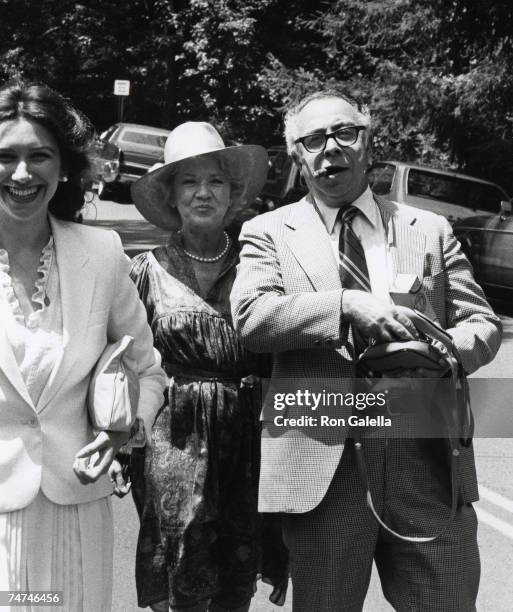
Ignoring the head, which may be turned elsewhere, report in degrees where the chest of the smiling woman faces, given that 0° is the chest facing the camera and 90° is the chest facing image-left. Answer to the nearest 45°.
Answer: approximately 0°

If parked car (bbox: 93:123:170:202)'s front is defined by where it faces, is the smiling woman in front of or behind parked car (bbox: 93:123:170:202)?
in front

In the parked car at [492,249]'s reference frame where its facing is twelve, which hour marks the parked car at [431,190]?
the parked car at [431,190] is roughly at 2 o'clock from the parked car at [492,249].

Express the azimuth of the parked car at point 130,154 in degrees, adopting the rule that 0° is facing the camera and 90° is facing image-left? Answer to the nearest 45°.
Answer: approximately 45°

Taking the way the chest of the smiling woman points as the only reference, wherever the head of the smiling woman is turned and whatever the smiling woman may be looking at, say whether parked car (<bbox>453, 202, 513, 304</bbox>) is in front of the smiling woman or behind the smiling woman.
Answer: behind

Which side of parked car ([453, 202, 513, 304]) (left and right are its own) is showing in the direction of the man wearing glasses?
left

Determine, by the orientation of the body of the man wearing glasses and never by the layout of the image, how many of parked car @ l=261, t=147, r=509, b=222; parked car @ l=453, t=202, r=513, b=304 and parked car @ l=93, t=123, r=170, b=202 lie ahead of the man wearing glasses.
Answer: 0

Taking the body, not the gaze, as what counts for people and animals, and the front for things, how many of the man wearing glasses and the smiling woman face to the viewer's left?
0

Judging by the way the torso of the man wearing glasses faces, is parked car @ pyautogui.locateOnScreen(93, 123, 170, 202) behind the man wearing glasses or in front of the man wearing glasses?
behind

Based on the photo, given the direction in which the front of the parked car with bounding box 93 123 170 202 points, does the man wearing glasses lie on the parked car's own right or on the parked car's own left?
on the parked car's own left

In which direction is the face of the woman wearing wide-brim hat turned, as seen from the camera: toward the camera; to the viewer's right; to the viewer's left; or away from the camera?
toward the camera

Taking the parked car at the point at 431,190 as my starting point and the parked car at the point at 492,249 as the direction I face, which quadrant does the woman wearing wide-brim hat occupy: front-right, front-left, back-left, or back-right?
front-right

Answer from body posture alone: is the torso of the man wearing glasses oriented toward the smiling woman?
no

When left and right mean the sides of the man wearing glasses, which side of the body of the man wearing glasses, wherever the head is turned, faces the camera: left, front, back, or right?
front

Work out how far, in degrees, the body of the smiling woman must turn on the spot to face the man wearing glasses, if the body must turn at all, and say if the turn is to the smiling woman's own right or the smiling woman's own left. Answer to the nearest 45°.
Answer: approximately 90° to the smiling woman's own left

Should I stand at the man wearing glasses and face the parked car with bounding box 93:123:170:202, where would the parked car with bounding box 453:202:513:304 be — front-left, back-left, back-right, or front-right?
front-right
